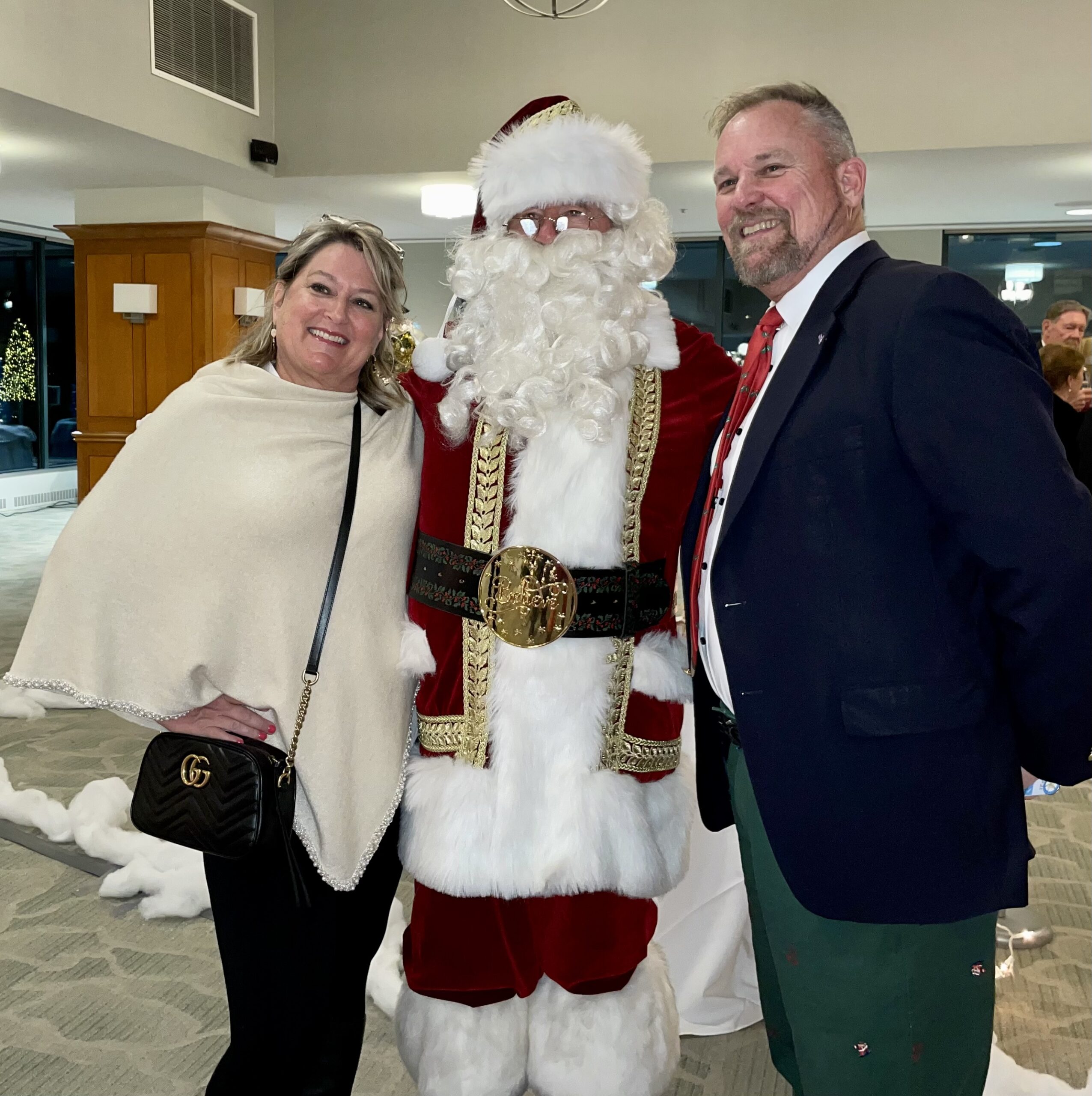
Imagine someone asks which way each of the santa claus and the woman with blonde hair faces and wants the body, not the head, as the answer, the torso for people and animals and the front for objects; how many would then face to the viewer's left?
0

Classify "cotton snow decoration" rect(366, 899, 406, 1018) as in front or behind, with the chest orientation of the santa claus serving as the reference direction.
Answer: behind

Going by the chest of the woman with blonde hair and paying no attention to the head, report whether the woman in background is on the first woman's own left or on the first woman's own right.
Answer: on the first woman's own left

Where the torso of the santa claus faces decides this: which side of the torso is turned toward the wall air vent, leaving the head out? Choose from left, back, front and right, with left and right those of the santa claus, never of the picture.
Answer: back

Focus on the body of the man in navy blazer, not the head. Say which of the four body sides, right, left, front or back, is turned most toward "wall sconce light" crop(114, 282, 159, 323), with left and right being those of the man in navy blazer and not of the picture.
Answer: right

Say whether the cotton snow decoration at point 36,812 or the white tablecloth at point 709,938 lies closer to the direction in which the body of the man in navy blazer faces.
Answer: the cotton snow decoration

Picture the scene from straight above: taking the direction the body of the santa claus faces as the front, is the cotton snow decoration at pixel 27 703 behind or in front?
behind

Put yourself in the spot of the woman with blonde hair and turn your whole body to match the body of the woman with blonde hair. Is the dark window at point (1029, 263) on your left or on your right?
on your left

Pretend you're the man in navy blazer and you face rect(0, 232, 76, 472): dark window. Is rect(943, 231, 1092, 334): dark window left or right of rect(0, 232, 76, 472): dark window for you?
right

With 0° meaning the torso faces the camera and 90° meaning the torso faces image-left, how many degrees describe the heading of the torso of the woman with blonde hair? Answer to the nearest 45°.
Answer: approximately 315°
